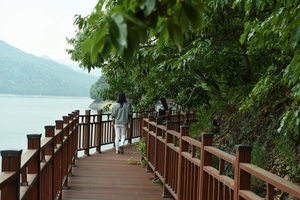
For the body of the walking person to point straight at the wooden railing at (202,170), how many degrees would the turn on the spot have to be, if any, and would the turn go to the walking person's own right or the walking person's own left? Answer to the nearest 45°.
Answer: approximately 180°

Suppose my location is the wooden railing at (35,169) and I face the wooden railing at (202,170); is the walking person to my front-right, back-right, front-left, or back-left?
front-left

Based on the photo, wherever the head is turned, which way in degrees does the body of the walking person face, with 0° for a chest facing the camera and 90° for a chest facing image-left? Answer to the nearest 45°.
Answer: approximately 180°

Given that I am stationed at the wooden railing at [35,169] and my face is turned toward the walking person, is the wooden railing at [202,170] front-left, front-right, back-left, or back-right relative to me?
front-right

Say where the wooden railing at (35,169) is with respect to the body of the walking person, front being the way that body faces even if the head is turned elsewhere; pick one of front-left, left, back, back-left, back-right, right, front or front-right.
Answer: back
